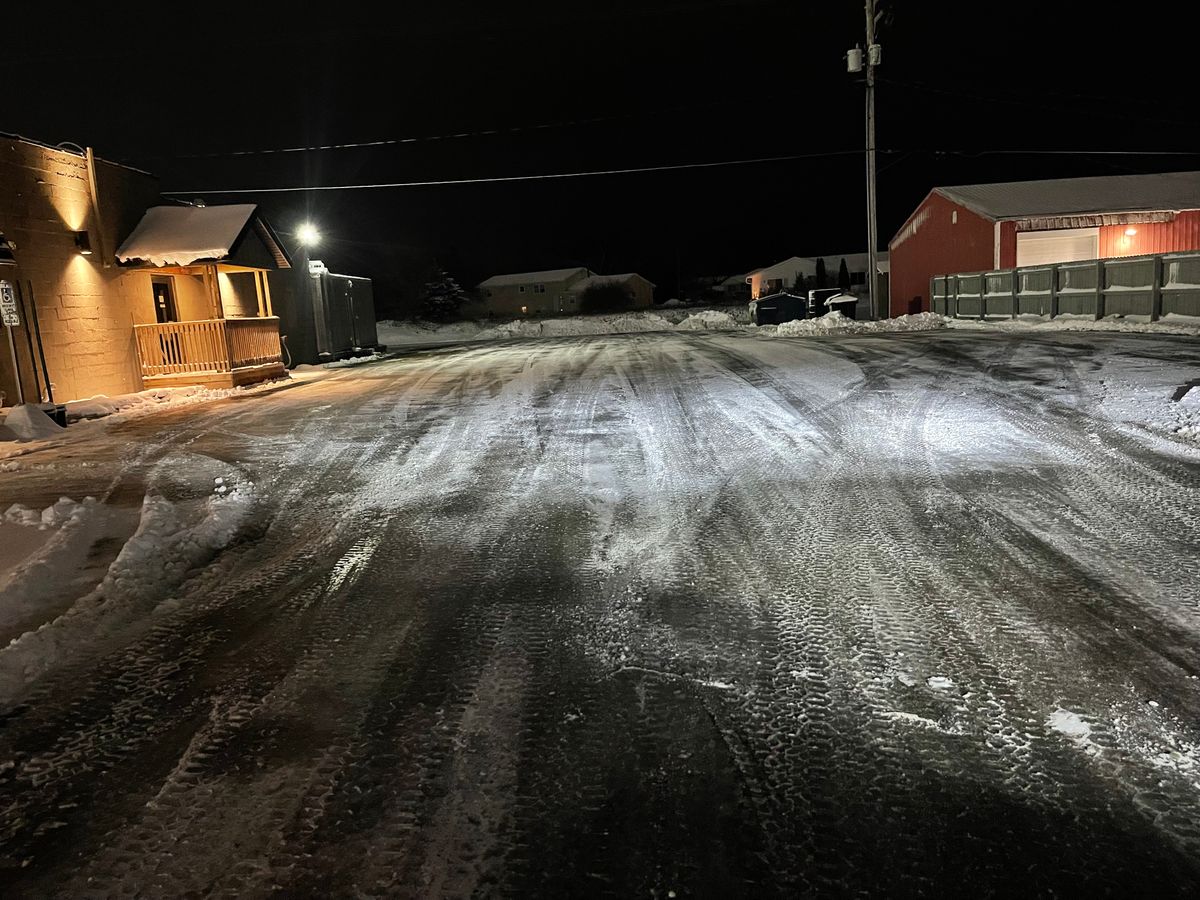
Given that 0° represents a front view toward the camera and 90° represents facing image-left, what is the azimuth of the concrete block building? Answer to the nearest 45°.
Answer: approximately 315°

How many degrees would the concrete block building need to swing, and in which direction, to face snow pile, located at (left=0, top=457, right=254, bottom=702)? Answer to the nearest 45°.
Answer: approximately 45° to its right

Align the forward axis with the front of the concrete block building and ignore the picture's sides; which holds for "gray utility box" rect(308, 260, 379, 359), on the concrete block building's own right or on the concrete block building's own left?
on the concrete block building's own left

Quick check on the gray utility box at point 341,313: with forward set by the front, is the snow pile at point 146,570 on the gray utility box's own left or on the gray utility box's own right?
on the gray utility box's own right

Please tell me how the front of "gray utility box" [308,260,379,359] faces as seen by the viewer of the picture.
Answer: facing the viewer and to the right of the viewer

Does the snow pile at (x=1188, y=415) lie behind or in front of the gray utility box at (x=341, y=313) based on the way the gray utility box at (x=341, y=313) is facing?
in front

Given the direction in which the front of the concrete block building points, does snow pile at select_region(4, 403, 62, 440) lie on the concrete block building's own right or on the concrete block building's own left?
on the concrete block building's own right

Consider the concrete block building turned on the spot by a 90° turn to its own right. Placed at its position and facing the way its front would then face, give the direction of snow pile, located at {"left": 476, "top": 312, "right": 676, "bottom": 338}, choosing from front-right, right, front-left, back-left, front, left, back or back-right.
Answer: back

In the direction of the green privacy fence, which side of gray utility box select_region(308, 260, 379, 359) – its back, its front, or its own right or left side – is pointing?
front

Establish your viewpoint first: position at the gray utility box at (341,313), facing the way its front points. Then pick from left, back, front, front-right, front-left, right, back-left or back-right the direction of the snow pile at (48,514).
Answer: front-right

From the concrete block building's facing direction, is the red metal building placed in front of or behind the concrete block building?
in front

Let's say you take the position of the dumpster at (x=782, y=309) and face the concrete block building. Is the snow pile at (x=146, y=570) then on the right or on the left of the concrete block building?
left

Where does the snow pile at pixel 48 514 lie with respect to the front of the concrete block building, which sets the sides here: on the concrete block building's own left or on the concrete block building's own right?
on the concrete block building's own right

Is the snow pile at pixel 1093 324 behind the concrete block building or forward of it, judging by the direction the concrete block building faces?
forward

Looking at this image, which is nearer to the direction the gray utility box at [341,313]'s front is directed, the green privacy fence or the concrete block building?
the green privacy fence

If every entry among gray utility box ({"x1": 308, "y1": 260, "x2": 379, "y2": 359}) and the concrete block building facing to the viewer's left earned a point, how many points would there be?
0
